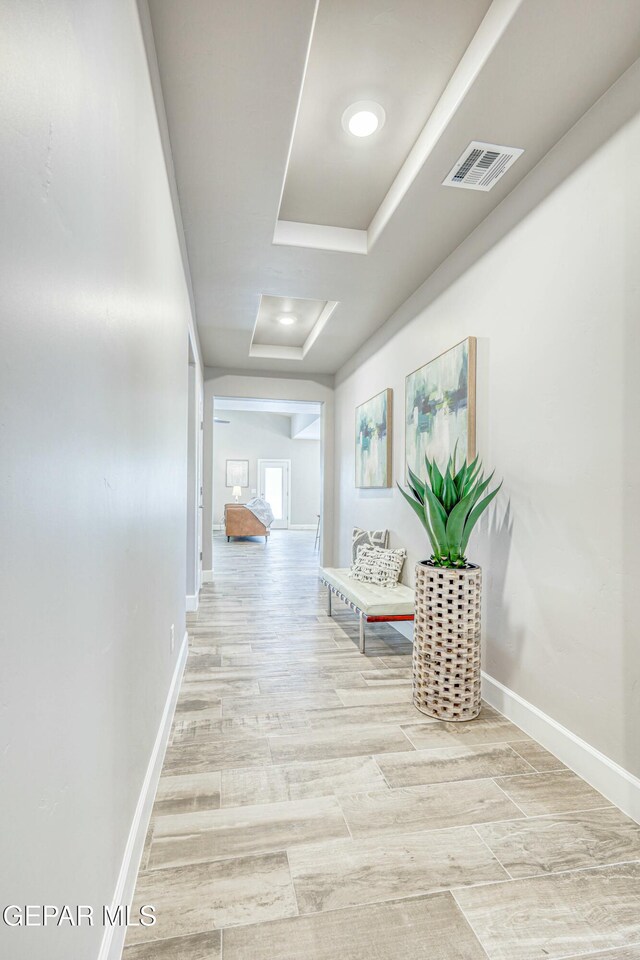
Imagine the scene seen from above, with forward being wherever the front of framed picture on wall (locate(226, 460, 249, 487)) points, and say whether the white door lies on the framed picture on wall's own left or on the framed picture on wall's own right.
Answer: on the framed picture on wall's own left

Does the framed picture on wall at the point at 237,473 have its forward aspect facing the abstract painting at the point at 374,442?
yes

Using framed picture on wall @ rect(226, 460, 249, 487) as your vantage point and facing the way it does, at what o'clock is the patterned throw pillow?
The patterned throw pillow is roughly at 12 o'clock from the framed picture on wall.

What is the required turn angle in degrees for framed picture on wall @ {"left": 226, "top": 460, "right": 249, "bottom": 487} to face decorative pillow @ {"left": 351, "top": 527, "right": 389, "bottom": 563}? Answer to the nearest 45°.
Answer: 0° — it already faces it

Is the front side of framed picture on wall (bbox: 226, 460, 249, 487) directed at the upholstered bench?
yes

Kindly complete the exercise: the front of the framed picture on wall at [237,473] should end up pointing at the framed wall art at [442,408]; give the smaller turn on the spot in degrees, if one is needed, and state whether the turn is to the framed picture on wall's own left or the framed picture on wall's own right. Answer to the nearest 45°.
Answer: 0° — it already faces it

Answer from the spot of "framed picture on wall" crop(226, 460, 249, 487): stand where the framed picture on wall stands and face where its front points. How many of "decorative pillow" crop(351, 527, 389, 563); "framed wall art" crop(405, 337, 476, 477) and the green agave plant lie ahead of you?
3

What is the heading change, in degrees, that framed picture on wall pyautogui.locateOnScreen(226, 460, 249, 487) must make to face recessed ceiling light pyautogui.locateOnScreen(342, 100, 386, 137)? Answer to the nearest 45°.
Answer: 0° — it already faces it

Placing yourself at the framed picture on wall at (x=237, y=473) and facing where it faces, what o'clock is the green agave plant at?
The green agave plant is roughly at 12 o'clock from the framed picture on wall.

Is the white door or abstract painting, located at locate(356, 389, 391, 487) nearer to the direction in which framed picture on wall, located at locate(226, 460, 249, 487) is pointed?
the abstract painting

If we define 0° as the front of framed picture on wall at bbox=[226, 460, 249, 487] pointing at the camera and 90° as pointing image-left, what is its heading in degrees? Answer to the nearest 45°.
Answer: approximately 0°
